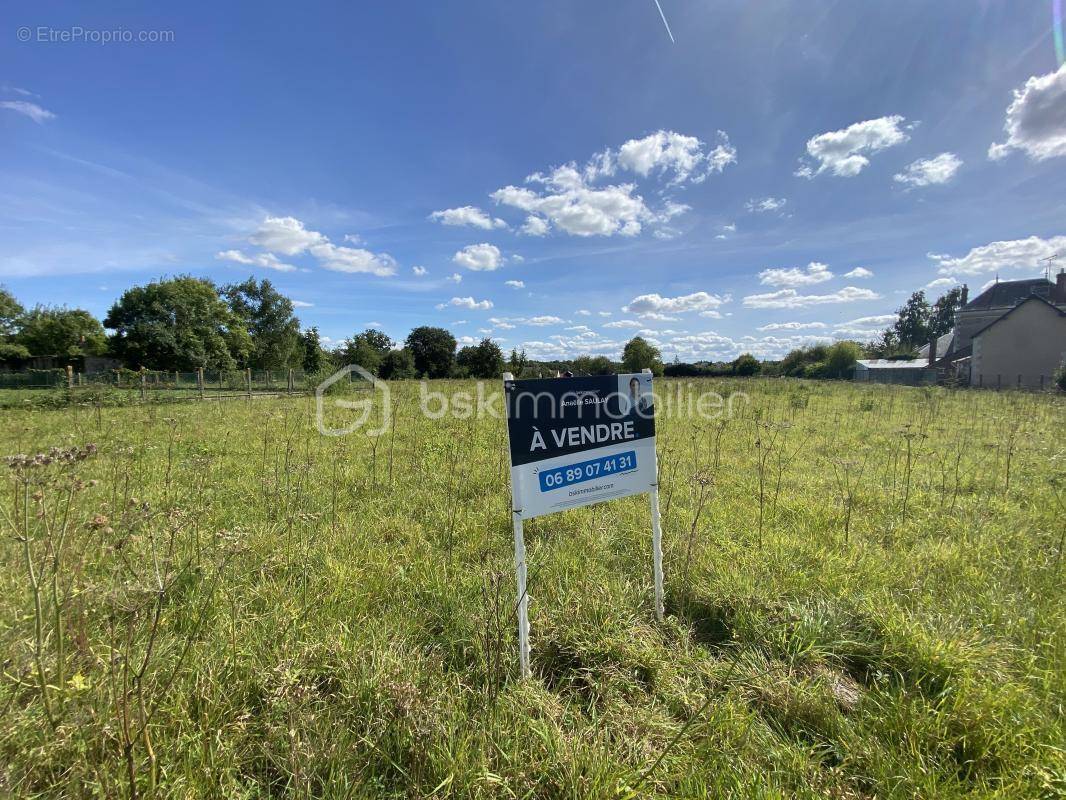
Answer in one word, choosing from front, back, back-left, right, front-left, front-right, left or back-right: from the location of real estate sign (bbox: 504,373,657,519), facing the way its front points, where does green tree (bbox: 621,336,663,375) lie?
back-left

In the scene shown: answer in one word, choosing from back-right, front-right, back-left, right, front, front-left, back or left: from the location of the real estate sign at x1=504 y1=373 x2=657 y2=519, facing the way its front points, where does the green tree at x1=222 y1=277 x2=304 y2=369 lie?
back

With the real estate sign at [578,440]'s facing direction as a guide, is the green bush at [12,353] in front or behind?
behind

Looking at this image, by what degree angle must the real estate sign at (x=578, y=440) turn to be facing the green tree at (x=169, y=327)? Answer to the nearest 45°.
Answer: approximately 180°

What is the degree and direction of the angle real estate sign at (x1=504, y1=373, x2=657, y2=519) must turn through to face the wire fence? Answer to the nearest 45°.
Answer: approximately 180°

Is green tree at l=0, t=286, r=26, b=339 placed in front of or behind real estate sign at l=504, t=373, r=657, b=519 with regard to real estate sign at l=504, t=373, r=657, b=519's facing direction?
behind

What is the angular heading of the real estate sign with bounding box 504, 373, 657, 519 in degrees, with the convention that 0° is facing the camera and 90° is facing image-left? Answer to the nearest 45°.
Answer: approximately 315°
